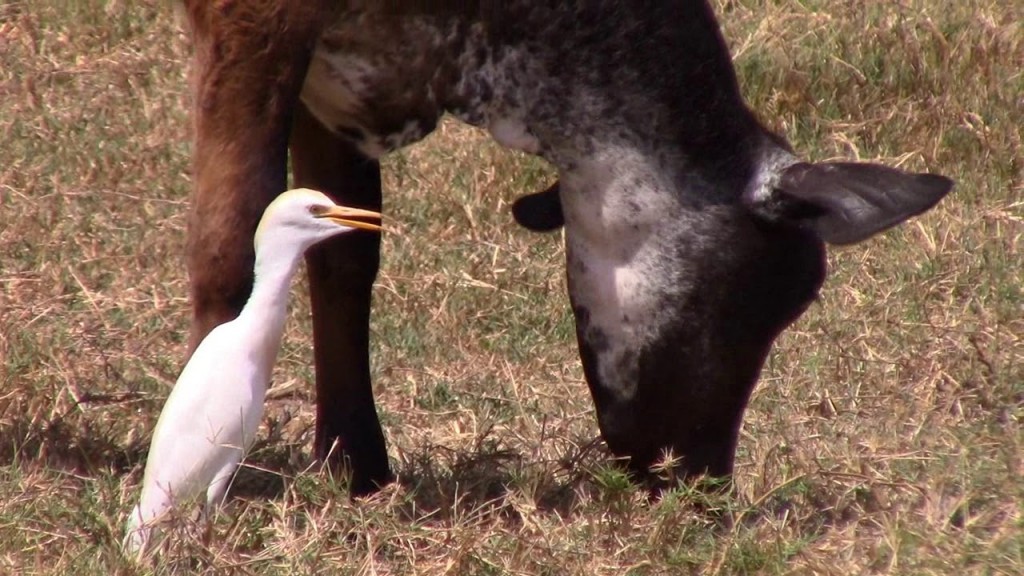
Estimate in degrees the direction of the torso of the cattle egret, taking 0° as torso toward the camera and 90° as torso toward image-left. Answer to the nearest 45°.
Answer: approximately 270°

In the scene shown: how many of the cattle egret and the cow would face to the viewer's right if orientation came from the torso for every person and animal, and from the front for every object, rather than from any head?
2

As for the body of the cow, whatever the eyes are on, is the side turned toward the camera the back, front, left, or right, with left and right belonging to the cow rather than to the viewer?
right

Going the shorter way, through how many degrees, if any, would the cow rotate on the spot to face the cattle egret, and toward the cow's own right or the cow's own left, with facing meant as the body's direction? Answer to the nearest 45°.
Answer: approximately 135° to the cow's own right
